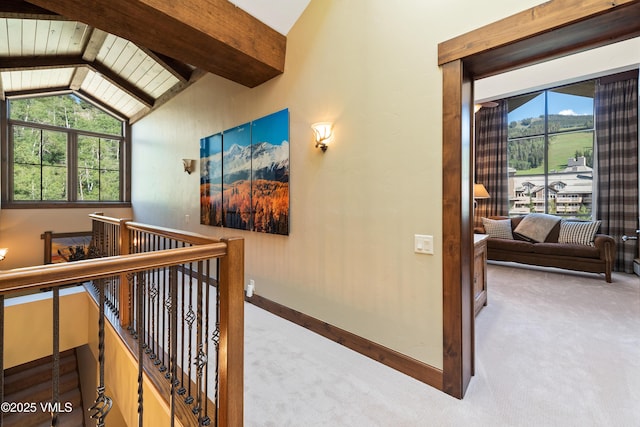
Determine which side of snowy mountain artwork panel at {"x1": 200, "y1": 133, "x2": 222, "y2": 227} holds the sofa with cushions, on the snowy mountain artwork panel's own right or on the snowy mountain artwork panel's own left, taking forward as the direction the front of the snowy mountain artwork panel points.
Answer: on the snowy mountain artwork panel's own left

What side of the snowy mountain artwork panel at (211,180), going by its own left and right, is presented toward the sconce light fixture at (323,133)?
left

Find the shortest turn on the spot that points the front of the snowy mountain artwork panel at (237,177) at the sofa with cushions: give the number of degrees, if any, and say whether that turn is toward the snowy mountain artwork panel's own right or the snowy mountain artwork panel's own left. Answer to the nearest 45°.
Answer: approximately 135° to the snowy mountain artwork panel's own left

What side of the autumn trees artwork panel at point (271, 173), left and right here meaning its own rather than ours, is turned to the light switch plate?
left

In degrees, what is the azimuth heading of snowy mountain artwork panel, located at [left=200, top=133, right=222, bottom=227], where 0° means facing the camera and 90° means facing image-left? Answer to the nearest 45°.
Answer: approximately 45°

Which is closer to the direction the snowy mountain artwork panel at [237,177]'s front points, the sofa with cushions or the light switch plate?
the light switch plate
